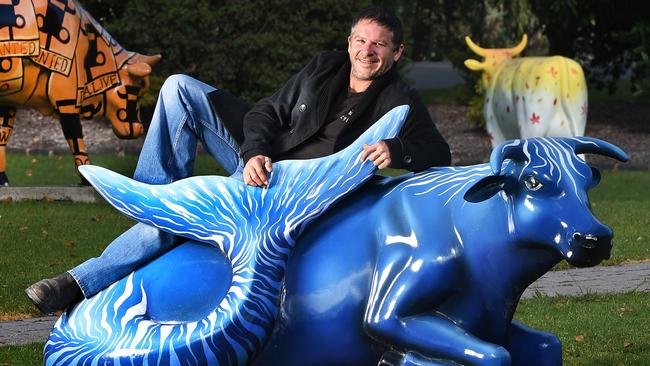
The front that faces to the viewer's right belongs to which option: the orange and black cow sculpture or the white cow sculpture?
the orange and black cow sculpture

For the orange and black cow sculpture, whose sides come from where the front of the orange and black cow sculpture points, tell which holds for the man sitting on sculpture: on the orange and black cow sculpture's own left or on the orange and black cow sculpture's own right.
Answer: on the orange and black cow sculpture's own right

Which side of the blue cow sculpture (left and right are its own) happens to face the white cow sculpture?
left

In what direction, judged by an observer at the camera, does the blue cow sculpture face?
facing to the right of the viewer

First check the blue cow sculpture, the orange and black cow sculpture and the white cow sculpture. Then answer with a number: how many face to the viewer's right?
2

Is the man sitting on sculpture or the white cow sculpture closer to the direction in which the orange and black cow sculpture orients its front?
the white cow sculpture

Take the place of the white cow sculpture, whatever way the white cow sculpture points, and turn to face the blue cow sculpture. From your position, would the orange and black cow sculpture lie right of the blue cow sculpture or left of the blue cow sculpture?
right

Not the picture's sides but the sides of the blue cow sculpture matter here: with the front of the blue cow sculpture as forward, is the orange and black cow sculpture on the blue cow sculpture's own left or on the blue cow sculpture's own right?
on the blue cow sculpture's own left

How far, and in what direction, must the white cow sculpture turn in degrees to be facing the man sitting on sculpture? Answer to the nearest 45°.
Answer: approximately 135° to its left

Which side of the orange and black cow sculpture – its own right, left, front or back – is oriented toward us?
right

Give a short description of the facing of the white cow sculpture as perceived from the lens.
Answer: facing away from the viewer and to the left of the viewer

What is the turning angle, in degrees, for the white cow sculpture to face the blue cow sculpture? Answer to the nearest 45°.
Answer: approximately 135° to its left

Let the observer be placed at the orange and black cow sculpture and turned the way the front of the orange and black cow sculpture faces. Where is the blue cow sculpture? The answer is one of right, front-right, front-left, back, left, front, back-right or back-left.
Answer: right
